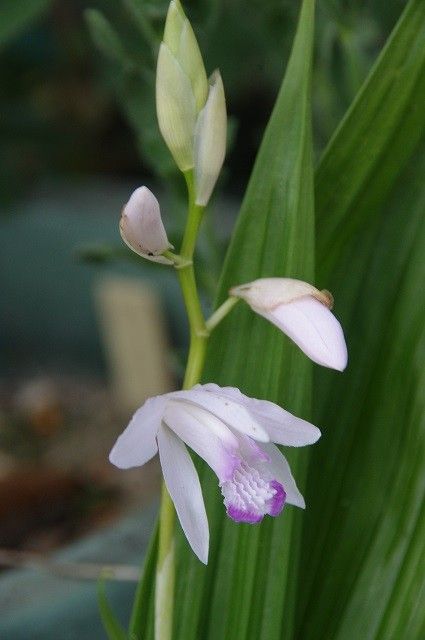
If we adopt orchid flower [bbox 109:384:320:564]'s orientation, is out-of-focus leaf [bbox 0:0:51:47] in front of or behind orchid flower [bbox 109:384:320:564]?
behind

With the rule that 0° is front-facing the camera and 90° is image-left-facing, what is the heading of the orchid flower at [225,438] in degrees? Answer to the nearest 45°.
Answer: approximately 315°
